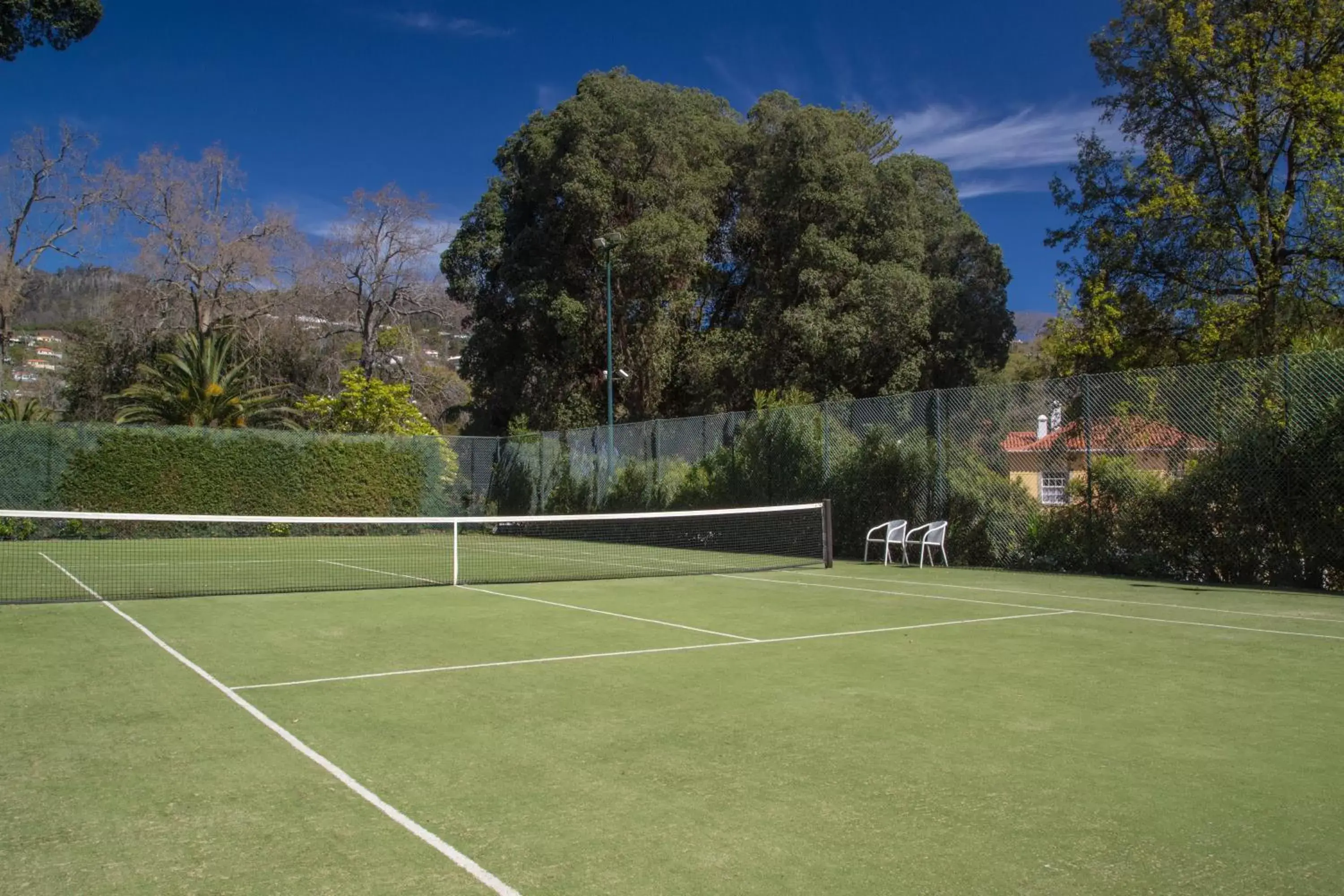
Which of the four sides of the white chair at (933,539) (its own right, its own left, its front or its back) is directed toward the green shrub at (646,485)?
right

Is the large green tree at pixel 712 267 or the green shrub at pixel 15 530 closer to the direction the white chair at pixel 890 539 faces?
the green shrub

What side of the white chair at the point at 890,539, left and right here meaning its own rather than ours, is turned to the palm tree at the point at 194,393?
right

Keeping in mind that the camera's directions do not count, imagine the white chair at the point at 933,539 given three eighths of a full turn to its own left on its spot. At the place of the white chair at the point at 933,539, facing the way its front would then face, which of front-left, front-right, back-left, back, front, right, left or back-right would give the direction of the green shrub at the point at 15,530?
back

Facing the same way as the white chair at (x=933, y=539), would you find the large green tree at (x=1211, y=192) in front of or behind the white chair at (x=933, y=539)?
behind

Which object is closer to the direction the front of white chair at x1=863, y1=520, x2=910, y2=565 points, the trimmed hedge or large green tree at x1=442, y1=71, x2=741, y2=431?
the trimmed hedge

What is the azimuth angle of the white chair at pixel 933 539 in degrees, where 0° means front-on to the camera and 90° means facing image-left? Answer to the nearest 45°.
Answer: approximately 45°

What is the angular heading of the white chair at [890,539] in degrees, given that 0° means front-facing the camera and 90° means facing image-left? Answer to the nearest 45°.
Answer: approximately 45°

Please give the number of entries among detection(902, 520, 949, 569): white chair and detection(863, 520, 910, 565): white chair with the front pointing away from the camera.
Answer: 0
